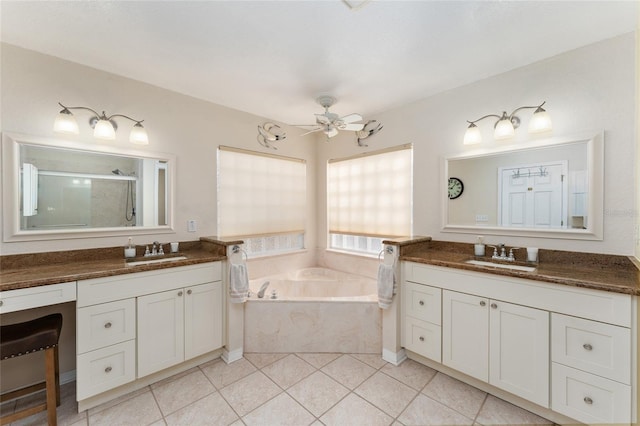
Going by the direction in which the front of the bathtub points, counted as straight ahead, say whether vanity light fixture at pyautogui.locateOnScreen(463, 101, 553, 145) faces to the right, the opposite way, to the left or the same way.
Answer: to the right

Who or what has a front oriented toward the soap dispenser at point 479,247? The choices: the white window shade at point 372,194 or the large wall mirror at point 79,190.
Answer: the large wall mirror

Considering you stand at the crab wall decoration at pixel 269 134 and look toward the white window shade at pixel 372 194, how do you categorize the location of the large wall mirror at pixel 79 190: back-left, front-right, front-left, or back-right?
back-right

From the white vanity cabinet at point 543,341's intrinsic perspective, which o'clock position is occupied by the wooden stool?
The wooden stool is roughly at 12 o'clock from the white vanity cabinet.

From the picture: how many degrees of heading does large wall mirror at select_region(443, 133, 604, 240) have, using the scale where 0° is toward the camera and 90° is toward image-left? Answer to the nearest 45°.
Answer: approximately 45°

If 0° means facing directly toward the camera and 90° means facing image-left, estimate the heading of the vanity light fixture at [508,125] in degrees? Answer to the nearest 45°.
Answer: approximately 45°

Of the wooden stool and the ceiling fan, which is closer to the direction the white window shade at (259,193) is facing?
the ceiling fan

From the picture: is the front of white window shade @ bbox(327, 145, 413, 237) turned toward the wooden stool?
yes

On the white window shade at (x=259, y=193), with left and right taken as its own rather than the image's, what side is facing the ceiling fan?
front

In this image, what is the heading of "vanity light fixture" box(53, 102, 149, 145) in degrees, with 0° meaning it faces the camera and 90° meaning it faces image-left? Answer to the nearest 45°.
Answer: approximately 315°

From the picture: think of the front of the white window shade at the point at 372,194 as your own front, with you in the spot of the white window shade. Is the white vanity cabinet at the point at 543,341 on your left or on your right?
on your left

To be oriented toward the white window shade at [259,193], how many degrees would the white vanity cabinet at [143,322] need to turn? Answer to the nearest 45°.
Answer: approximately 90° to its left

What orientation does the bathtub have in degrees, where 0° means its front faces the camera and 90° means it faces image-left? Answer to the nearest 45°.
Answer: approximately 0°
